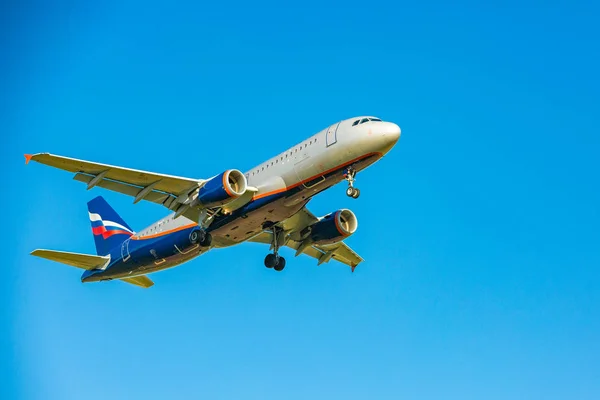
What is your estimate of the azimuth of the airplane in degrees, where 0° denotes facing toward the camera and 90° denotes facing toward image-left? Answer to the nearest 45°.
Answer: approximately 315°
